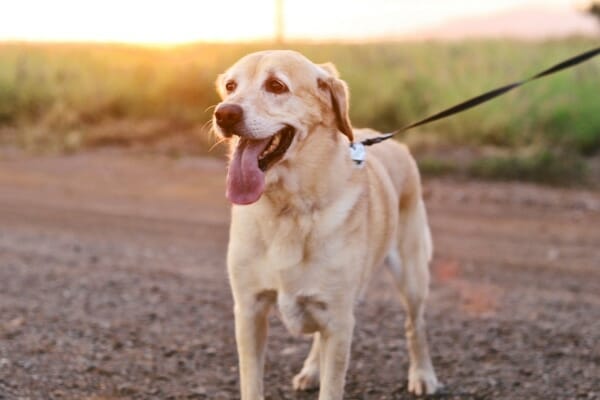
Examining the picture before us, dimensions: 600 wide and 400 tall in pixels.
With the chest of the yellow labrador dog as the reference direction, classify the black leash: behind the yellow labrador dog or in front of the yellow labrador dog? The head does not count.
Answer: behind

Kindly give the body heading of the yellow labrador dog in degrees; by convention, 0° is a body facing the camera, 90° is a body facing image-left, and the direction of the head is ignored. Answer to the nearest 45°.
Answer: approximately 45°
